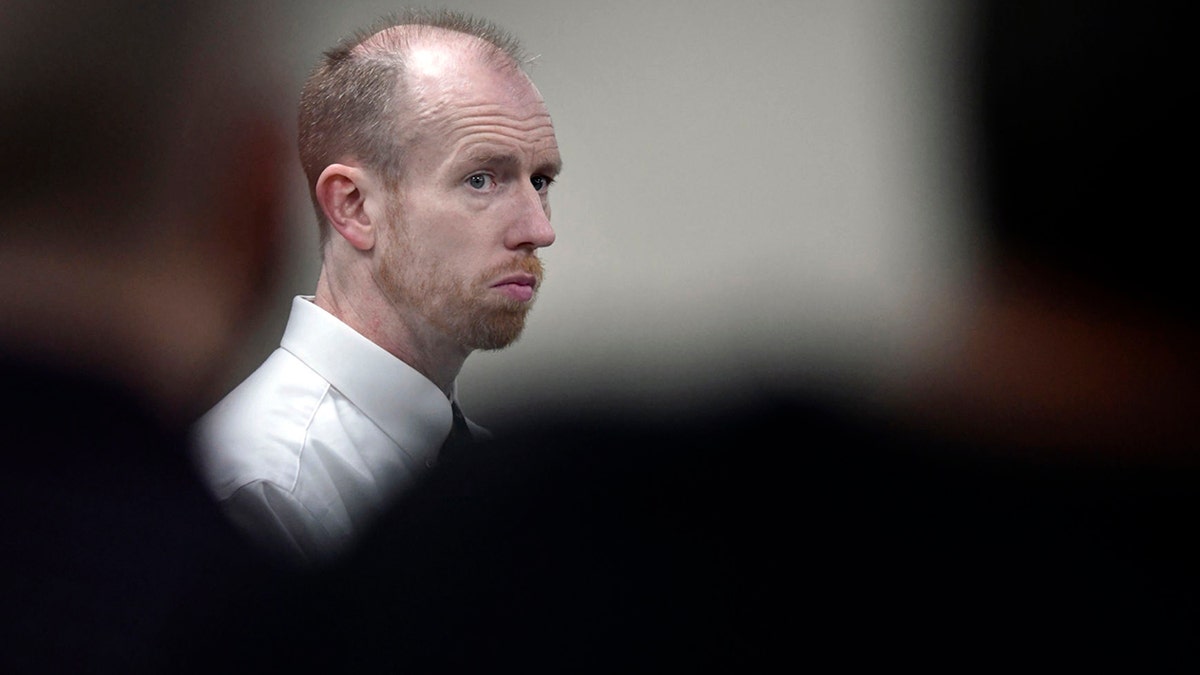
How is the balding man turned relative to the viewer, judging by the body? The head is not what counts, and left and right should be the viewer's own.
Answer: facing to the right of the viewer

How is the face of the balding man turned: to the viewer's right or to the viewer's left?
to the viewer's right
